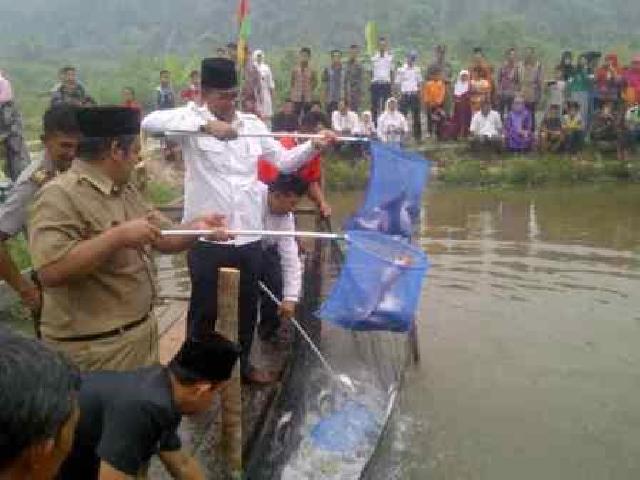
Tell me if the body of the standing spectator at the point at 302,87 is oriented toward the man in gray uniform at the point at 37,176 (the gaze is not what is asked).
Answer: yes

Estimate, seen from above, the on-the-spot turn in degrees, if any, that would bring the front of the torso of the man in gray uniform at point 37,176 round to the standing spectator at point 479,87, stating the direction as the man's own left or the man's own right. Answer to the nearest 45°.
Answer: approximately 90° to the man's own left

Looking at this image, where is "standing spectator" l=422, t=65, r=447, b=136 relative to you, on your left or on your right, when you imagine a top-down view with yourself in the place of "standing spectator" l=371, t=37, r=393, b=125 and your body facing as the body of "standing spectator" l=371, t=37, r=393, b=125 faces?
on your left

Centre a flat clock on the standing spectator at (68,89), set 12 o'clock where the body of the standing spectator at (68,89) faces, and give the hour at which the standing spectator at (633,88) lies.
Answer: the standing spectator at (633,88) is roughly at 9 o'clock from the standing spectator at (68,89).

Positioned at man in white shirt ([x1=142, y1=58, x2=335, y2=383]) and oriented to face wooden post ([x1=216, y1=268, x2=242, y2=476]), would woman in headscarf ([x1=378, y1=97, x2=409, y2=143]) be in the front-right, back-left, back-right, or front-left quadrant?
back-left

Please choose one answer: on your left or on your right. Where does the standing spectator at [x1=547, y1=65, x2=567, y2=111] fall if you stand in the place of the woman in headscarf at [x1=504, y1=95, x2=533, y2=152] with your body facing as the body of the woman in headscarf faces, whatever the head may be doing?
on your left

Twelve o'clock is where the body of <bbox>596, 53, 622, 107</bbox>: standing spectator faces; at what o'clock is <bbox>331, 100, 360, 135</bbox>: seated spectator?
<bbox>331, 100, 360, 135</bbox>: seated spectator is roughly at 2 o'clock from <bbox>596, 53, 622, 107</bbox>: standing spectator.

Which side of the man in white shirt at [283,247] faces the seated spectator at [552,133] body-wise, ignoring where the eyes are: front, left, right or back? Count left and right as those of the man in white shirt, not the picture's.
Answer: left

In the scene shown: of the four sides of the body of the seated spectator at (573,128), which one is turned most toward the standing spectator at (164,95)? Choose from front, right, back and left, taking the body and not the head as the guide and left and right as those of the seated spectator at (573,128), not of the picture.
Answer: right
